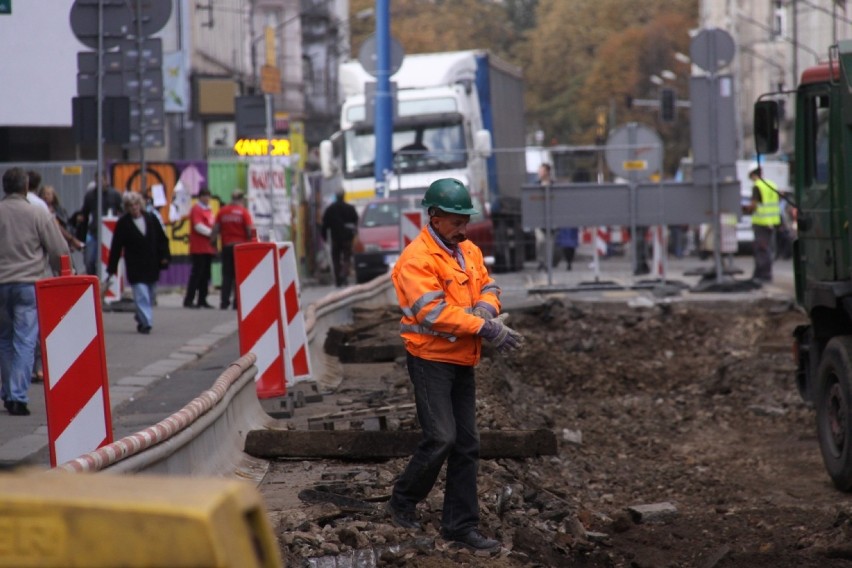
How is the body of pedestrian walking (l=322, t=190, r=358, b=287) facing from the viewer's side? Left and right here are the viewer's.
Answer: facing away from the viewer

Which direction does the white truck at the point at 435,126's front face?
toward the camera

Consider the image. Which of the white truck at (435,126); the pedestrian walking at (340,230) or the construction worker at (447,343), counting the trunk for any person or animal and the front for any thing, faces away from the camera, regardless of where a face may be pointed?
the pedestrian walking

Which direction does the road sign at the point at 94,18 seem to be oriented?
away from the camera

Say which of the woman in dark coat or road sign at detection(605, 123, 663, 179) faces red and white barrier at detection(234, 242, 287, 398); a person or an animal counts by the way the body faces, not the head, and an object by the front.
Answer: the woman in dark coat

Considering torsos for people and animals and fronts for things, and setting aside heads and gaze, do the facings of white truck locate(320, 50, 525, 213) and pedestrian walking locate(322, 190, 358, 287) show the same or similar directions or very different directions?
very different directions

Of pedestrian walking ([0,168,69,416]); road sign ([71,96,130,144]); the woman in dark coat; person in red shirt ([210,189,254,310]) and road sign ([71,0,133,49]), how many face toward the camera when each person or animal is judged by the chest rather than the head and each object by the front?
1

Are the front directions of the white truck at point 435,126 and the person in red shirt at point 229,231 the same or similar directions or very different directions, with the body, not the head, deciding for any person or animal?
very different directions

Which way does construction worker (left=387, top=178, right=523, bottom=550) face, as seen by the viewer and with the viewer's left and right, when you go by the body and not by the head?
facing the viewer and to the right of the viewer

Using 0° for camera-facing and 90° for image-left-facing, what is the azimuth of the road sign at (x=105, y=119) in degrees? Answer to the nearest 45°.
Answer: approximately 180°

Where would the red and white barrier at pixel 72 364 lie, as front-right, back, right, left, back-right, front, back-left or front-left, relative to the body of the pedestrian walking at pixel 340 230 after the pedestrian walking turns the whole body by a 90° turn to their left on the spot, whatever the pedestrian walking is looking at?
left

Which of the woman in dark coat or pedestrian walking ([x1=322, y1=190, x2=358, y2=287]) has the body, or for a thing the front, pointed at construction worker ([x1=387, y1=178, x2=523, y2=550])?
the woman in dark coat

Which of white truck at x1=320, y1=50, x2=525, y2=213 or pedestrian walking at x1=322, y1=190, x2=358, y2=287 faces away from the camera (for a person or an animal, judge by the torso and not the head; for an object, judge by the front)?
the pedestrian walking

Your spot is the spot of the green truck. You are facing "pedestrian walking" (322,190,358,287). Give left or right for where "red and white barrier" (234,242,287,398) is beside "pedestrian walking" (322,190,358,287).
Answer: left

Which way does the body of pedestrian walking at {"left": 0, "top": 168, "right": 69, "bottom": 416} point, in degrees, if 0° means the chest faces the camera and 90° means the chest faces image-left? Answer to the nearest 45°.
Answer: approximately 180°
